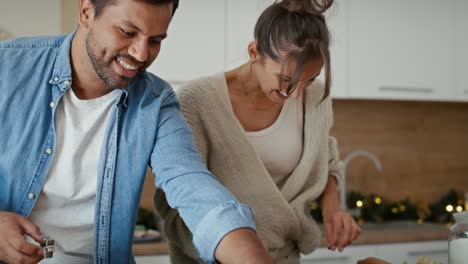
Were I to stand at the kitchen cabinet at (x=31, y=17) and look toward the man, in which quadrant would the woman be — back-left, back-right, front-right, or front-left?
front-left

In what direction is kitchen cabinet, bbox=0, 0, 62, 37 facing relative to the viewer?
toward the camera

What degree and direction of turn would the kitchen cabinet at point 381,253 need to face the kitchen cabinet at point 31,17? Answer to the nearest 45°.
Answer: approximately 90° to its right

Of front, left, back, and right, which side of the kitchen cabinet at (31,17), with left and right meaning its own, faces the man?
front

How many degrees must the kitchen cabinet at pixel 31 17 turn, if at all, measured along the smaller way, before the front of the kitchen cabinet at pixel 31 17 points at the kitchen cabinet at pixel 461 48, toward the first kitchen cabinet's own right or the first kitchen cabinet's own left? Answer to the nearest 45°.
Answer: approximately 90° to the first kitchen cabinet's own left

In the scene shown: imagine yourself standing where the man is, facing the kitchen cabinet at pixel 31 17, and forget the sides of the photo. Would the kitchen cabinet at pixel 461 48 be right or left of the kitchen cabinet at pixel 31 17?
right

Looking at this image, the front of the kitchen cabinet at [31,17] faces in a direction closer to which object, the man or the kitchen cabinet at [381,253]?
the man

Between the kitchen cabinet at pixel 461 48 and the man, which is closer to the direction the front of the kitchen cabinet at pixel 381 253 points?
the man

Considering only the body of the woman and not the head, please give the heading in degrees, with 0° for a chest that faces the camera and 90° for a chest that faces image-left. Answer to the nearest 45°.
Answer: approximately 315°

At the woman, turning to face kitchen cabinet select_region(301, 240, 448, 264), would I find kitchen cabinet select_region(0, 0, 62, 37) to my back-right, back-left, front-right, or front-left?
front-left

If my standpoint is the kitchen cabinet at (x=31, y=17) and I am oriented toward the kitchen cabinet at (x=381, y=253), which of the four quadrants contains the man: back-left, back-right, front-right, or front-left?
front-right

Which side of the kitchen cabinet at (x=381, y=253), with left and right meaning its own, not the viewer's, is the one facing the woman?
front

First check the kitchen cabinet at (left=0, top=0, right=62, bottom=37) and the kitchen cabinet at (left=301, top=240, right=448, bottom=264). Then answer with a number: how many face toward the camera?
2

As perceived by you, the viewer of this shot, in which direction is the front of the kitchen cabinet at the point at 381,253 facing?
facing the viewer

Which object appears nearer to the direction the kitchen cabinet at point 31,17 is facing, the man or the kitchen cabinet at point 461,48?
the man
